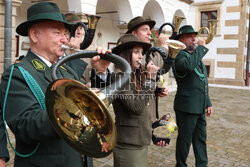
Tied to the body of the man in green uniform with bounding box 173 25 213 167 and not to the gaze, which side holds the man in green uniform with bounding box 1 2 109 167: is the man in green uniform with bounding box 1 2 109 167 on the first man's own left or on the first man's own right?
on the first man's own right

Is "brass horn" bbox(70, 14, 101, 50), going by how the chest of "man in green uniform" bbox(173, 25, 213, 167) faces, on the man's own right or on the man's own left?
on the man's own right

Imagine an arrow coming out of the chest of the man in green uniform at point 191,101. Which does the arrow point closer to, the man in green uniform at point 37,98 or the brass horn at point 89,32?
the man in green uniform
